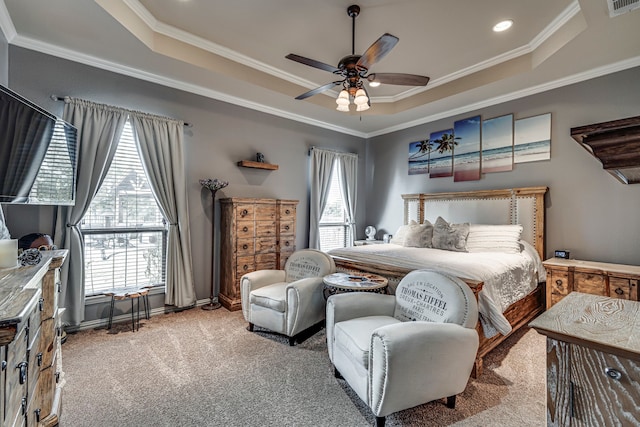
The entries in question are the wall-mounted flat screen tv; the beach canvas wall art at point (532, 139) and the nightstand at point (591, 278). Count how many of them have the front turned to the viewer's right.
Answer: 1

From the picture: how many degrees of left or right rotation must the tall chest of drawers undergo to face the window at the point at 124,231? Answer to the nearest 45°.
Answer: approximately 135° to its right

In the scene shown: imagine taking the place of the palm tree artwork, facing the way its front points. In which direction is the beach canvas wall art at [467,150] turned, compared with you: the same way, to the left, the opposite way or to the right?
the same way

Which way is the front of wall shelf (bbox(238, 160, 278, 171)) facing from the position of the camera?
facing the viewer and to the right of the viewer

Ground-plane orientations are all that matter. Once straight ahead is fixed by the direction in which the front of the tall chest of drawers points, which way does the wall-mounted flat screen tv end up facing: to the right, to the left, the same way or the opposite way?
to the left

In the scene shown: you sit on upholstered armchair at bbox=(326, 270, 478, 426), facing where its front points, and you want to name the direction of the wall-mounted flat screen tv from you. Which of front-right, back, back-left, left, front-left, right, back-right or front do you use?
front-right

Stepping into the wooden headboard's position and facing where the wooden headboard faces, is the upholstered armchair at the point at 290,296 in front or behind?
in front

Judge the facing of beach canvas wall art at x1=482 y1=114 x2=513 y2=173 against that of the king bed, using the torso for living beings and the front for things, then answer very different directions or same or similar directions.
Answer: same or similar directions

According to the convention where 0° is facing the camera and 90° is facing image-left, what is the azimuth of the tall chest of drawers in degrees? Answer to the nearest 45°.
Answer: approximately 315°

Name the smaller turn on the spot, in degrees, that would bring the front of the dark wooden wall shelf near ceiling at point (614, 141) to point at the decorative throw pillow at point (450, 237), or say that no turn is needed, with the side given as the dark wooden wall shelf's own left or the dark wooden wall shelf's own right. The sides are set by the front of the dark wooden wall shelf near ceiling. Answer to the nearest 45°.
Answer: approximately 90° to the dark wooden wall shelf's own right

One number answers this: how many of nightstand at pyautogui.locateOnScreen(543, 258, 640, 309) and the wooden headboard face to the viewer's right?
0

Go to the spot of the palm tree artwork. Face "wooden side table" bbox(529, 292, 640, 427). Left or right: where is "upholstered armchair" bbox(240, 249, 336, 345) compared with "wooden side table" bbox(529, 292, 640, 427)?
right

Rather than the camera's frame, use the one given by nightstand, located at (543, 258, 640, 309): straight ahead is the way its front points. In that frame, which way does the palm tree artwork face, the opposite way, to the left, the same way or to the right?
the same way

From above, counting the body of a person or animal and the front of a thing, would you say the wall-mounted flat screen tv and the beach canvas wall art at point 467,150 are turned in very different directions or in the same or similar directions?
very different directions

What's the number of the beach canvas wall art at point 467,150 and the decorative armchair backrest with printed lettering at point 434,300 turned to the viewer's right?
0

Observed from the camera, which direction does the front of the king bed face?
facing the viewer and to the left of the viewer
